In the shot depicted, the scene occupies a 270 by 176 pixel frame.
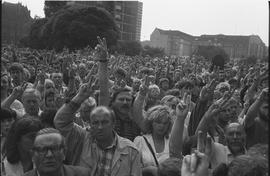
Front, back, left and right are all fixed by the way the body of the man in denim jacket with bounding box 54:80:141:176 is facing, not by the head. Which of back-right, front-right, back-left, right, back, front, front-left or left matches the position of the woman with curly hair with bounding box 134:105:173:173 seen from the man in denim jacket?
back-left

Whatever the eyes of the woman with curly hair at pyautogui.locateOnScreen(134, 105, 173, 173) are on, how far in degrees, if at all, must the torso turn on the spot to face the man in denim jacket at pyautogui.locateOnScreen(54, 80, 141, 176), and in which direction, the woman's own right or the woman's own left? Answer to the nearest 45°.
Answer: approximately 90° to the woman's own right

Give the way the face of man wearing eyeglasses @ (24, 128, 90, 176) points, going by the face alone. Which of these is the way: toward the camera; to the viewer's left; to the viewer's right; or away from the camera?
toward the camera

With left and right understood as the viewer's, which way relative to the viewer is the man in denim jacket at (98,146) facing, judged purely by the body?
facing the viewer

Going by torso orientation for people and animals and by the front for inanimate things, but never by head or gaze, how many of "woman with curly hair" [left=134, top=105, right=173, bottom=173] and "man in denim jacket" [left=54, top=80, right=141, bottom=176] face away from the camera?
0

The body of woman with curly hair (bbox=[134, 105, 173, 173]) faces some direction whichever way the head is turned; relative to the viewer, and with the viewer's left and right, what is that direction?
facing the viewer and to the right of the viewer

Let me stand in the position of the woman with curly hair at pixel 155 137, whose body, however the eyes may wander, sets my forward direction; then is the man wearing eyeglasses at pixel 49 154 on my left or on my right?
on my right
